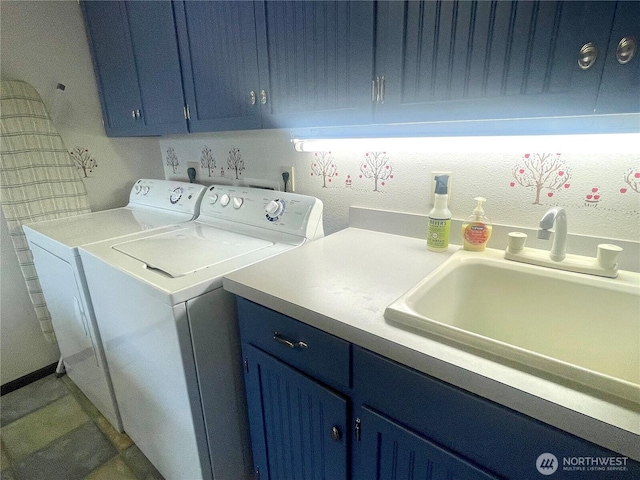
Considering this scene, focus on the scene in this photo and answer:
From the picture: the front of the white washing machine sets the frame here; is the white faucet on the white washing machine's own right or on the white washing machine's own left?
on the white washing machine's own left

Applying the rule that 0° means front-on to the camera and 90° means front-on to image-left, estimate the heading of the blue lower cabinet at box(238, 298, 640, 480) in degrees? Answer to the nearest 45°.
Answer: approximately 45°

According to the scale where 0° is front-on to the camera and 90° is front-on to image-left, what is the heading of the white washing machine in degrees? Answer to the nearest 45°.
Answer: approximately 45°

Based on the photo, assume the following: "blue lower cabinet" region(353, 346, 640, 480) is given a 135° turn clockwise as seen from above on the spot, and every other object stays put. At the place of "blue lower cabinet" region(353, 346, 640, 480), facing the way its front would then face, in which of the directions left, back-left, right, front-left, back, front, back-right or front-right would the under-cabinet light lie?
front

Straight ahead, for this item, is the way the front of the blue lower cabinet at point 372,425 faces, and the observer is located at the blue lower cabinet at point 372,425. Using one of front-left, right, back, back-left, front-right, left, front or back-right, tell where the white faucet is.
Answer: back
